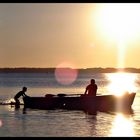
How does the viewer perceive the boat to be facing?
facing to the right of the viewer
